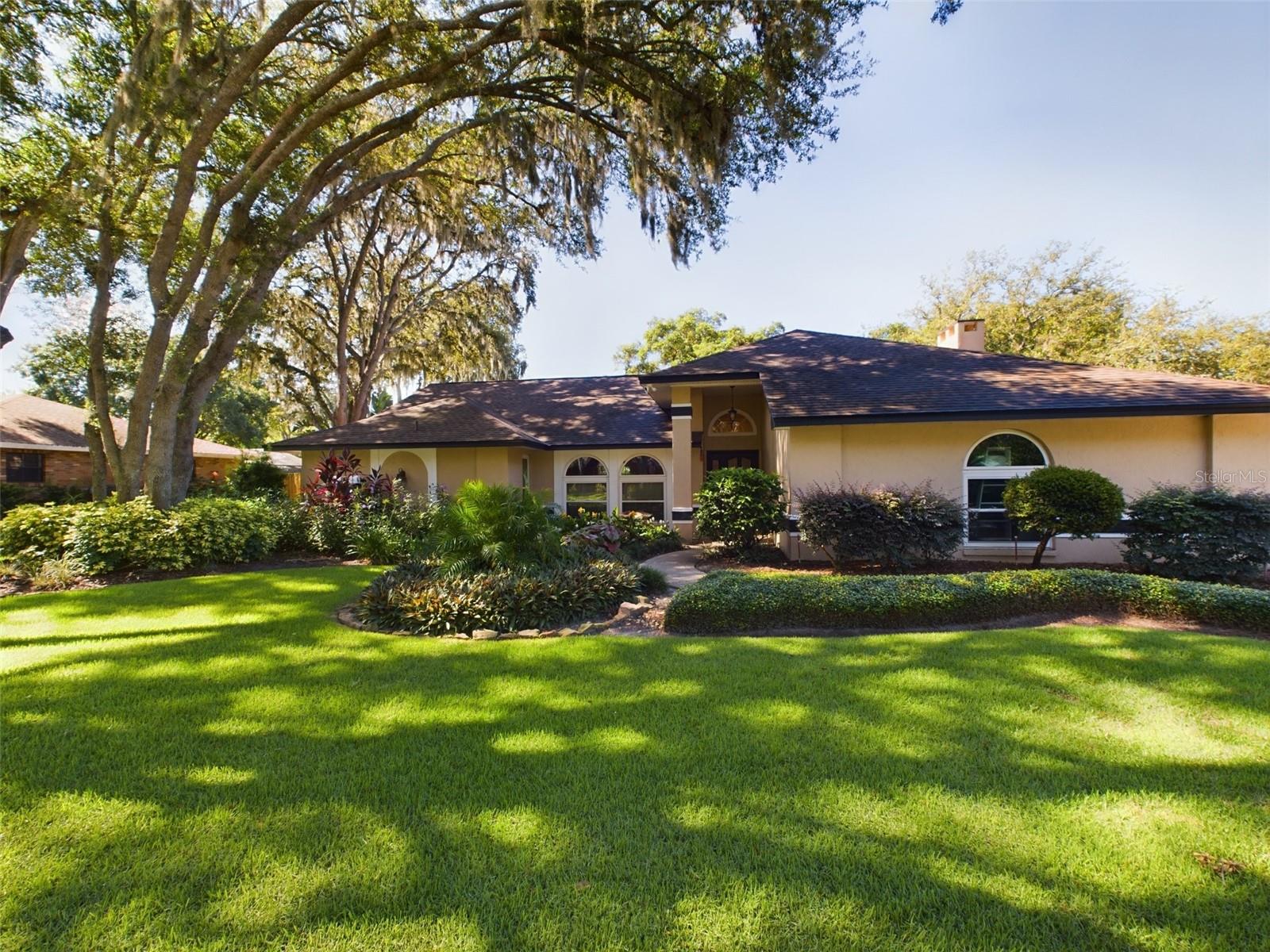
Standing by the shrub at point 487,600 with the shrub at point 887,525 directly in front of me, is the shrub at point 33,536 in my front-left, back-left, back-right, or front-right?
back-left

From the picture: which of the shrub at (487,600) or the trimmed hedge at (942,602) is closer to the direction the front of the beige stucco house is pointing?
the trimmed hedge

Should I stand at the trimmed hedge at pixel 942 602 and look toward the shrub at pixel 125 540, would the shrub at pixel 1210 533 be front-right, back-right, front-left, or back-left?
back-right

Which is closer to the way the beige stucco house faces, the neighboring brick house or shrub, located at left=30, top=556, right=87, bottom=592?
the shrub

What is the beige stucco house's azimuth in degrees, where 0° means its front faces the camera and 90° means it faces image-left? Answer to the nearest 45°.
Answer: approximately 0°

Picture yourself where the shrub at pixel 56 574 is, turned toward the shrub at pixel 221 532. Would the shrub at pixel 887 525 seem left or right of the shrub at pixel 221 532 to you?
right

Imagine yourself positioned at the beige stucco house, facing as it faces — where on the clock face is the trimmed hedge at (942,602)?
The trimmed hedge is roughly at 12 o'clock from the beige stucco house.

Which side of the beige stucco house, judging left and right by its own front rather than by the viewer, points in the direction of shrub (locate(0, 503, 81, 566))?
right

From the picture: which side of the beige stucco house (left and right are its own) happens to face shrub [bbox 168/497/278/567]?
right

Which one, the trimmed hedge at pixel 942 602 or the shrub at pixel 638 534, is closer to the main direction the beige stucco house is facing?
the trimmed hedge
